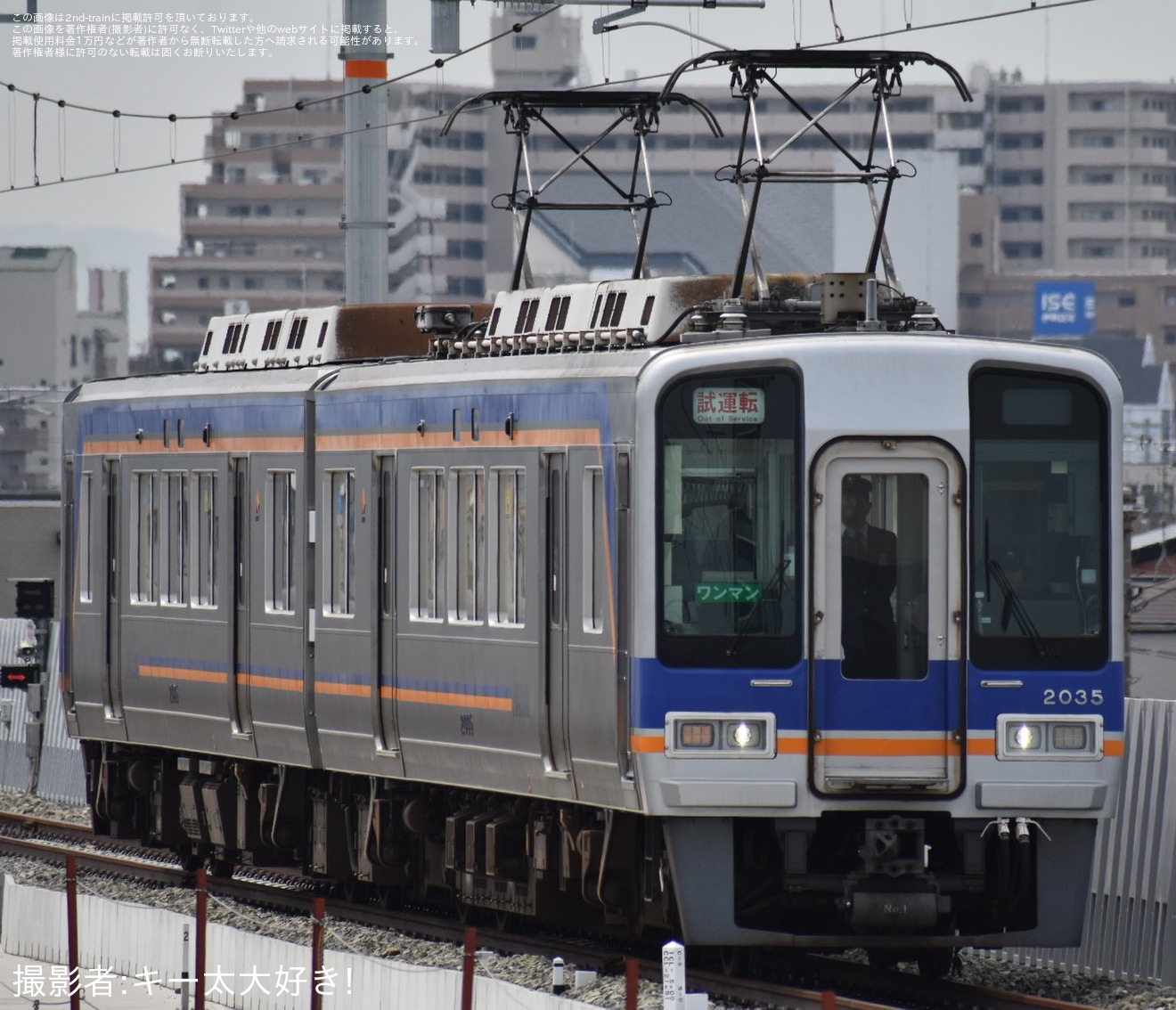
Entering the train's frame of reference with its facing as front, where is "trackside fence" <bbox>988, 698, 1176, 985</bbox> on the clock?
The trackside fence is roughly at 11 o'clock from the train.

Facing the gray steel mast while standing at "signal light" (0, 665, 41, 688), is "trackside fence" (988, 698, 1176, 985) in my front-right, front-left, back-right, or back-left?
front-right

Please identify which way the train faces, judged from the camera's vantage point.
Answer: facing the viewer

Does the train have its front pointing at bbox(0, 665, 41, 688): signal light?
no

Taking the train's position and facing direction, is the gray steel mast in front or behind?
behind
